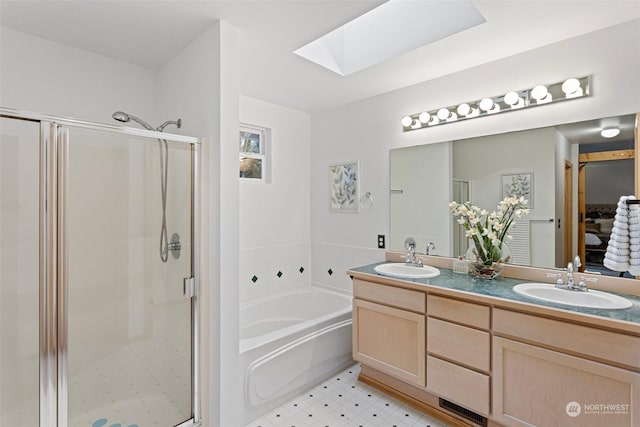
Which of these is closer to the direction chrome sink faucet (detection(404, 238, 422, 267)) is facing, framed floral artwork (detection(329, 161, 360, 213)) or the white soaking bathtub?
the white soaking bathtub

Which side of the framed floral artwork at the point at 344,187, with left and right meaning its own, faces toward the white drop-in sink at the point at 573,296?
left

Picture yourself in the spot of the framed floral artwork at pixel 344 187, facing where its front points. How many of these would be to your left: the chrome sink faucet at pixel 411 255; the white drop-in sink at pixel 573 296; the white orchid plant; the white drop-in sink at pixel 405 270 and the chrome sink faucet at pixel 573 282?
5

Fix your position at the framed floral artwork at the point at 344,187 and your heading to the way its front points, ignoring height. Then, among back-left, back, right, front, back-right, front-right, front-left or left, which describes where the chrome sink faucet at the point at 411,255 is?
left

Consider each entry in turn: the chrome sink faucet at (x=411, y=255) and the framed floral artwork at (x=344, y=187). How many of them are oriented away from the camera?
0

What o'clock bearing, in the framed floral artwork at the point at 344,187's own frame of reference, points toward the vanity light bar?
The vanity light bar is roughly at 9 o'clock from the framed floral artwork.

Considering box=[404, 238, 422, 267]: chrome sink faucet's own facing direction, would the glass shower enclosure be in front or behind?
in front

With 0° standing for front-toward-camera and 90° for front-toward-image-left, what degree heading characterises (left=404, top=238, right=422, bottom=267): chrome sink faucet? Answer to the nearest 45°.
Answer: approximately 45°

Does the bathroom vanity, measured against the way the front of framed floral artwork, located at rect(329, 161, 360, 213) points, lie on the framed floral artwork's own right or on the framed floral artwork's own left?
on the framed floral artwork's own left

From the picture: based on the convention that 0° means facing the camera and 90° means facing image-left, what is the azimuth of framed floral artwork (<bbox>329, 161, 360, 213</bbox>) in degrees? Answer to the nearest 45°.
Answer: approximately 45°

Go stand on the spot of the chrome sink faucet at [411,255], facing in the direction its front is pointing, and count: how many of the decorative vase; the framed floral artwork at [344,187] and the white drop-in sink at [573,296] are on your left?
2
